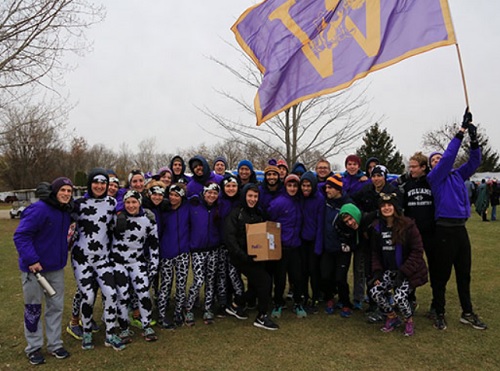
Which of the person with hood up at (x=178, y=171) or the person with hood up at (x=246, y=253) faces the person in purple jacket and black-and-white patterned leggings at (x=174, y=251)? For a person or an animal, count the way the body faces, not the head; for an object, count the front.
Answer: the person with hood up at (x=178, y=171)

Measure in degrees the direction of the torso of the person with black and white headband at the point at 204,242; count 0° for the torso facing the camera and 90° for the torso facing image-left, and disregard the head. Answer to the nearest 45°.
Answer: approximately 0°

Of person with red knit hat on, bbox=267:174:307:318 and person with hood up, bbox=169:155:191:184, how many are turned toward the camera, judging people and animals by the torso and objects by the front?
2

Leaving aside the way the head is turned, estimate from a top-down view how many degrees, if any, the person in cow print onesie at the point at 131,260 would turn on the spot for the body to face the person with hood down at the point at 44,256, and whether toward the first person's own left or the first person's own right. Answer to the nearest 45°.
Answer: approximately 90° to the first person's own right

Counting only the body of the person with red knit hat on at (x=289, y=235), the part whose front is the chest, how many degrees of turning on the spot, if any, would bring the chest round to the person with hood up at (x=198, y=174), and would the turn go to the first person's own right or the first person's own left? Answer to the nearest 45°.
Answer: approximately 90° to the first person's own right

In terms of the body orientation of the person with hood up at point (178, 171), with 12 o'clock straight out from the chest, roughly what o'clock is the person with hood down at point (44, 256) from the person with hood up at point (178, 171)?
the person with hood down at point (44, 256) is roughly at 1 o'clock from the person with hood up at point (178, 171).
